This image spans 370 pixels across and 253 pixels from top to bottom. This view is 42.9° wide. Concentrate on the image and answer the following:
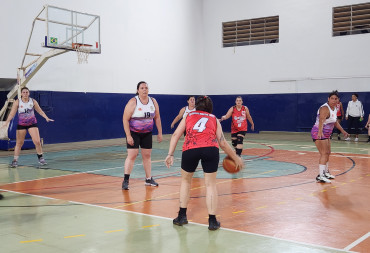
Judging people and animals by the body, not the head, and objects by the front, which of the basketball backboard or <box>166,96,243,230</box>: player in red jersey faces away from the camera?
the player in red jersey

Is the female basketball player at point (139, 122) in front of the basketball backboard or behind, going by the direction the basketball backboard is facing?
in front

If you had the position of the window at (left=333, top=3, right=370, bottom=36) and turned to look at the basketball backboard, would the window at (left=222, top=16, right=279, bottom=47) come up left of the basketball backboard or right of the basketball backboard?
right

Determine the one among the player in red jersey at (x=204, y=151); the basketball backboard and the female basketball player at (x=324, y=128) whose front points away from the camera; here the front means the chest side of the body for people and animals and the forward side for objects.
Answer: the player in red jersey

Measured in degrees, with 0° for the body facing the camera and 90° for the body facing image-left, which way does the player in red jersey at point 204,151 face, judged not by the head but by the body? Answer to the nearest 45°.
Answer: approximately 180°

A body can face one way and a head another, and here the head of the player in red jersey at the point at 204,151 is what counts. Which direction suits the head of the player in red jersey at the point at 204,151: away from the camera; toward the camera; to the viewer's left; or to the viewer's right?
away from the camera

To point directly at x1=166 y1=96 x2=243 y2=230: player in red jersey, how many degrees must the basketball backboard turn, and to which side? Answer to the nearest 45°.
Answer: approximately 45° to its right

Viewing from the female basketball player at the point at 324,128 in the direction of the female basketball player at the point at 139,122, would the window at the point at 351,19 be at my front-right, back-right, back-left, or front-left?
back-right

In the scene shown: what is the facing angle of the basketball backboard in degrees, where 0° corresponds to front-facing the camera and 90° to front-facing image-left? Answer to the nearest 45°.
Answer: approximately 315°

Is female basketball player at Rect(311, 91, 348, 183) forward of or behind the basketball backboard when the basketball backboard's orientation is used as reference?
forward

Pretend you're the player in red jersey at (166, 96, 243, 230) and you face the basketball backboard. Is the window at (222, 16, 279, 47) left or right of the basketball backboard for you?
right

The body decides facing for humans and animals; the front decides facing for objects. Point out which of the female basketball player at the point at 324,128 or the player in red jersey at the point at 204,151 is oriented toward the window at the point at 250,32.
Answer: the player in red jersey
